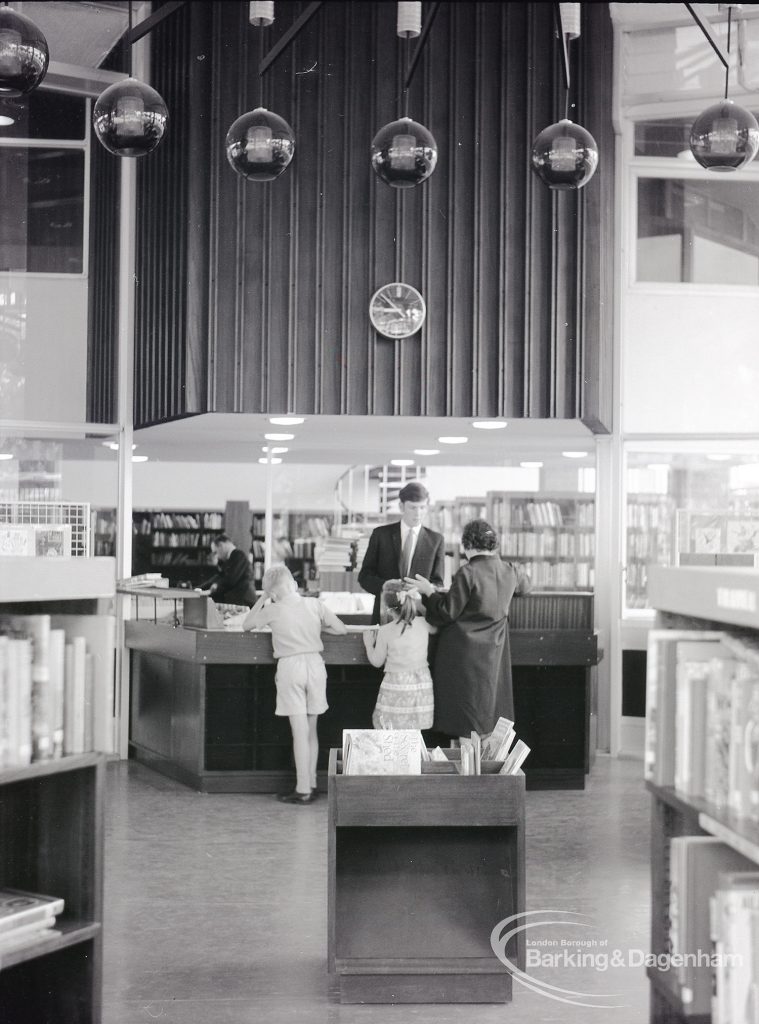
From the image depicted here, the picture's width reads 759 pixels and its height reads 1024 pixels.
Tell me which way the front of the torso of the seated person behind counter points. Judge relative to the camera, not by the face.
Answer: to the viewer's left

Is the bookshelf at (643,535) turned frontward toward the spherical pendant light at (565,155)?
yes

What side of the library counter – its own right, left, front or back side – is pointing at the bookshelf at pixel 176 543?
back

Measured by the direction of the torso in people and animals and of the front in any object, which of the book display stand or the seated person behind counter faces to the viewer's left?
the seated person behind counter

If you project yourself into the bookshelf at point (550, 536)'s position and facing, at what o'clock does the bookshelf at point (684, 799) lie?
the bookshelf at point (684, 799) is roughly at 12 o'clock from the bookshelf at point (550, 536).

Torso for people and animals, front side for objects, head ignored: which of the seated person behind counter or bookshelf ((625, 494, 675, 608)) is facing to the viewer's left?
the seated person behind counter

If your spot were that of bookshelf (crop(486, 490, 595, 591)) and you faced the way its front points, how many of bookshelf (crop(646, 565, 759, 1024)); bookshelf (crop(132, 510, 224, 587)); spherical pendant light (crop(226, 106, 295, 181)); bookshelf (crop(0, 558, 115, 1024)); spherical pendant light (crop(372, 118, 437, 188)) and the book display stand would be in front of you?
5

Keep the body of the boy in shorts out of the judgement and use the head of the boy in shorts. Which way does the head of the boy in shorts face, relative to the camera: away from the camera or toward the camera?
away from the camera

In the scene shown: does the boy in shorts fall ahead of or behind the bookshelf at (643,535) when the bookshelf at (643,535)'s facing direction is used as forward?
ahead

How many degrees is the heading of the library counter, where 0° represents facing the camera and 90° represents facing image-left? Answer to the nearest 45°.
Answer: approximately 0°

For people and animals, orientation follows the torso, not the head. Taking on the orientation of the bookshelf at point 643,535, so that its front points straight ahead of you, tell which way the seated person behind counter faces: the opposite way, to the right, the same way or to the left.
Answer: to the right

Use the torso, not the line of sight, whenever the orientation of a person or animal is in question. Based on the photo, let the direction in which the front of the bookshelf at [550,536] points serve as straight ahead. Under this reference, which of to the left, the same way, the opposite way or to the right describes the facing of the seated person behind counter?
to the right
